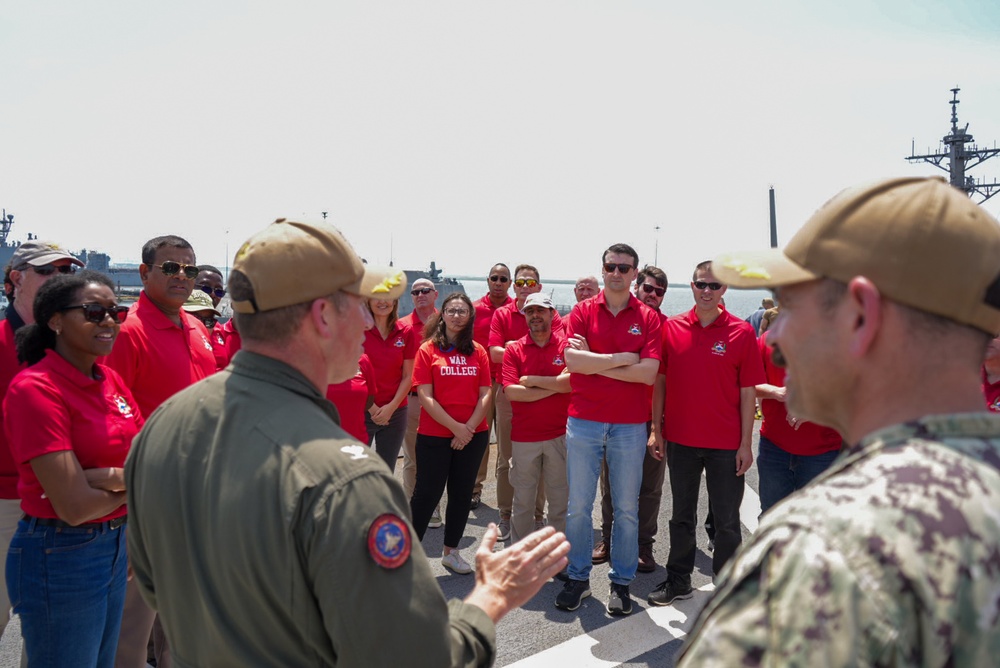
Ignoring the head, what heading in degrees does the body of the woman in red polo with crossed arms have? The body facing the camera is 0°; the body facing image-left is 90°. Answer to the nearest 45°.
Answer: approximately 315°

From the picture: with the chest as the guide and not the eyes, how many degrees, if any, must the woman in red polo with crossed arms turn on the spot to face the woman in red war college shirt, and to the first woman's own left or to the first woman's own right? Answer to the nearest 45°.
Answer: approximately 90° to the first woman's own left

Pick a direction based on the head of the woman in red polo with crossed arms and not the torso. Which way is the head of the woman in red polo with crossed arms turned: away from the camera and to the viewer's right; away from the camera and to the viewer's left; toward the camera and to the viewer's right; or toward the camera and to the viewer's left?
toward the camera and to the viewer's right
